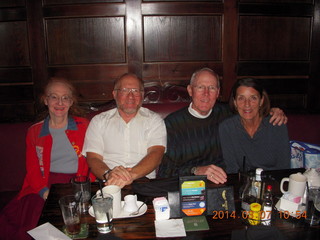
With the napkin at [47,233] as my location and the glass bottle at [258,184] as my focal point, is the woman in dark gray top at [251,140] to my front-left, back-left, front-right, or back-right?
front-left

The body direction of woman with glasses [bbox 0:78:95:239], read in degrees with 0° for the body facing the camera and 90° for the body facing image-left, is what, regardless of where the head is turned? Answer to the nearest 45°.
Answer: approximately 0°

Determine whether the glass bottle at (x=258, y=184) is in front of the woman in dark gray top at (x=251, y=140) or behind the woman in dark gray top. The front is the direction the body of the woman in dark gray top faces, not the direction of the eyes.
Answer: in front

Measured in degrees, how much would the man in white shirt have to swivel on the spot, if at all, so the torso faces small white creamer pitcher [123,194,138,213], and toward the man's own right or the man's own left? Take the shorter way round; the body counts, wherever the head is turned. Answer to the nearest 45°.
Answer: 0° — they already face it

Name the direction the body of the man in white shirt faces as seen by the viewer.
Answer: toward the camera

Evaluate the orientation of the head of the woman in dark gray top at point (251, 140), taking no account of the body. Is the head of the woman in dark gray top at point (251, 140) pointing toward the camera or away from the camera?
toward the camera

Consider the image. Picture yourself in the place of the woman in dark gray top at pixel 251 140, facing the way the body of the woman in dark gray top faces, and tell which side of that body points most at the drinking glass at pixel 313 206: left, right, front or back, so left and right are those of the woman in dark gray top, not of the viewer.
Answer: front

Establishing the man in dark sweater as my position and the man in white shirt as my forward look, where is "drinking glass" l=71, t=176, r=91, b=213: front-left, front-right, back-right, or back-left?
front-left

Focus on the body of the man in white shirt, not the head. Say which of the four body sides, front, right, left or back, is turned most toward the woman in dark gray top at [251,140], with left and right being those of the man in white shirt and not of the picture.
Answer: left

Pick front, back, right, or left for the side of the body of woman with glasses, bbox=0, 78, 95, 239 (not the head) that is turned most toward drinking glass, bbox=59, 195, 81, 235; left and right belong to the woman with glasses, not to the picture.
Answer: front

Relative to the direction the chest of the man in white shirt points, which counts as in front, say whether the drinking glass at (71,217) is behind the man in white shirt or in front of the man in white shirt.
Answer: in front

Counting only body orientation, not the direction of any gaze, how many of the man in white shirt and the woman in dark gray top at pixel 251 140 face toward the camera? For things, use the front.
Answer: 2

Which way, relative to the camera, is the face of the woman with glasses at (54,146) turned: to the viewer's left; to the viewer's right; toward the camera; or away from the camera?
toward the camera

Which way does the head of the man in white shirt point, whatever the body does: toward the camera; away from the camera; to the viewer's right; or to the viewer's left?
toward the camera

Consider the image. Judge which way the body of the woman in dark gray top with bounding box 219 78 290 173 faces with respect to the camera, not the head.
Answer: toward the camera
